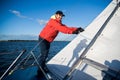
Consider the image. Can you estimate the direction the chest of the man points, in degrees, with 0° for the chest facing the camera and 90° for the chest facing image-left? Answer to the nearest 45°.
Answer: approximately 270°

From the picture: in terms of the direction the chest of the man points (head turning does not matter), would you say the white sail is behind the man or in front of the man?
in front
